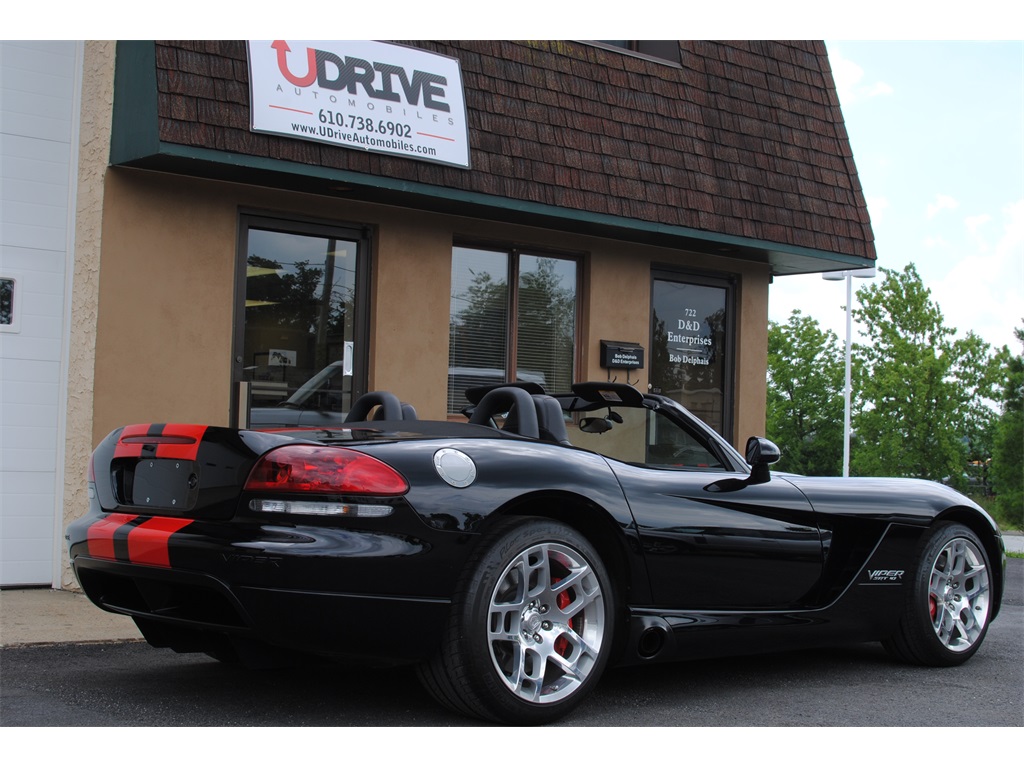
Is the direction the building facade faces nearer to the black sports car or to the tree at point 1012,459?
the black sports car

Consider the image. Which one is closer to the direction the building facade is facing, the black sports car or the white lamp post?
the black sports car

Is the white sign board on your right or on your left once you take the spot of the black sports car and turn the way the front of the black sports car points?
on your left

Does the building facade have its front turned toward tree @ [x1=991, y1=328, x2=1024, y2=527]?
no

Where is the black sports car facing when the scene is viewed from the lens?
facing away from the viewer and to the right of the viewer

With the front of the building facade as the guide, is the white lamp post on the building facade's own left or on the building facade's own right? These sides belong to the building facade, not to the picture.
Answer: on the building facade's own left

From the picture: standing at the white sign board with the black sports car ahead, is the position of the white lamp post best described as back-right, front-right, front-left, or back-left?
back-left

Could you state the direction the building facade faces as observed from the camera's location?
facing the viewer and to the right of the viewer

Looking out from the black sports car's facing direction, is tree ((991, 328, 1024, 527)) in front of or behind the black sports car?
in front

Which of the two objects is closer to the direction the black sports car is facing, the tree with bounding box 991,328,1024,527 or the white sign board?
the tree

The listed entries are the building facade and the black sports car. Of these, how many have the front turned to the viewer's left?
0
